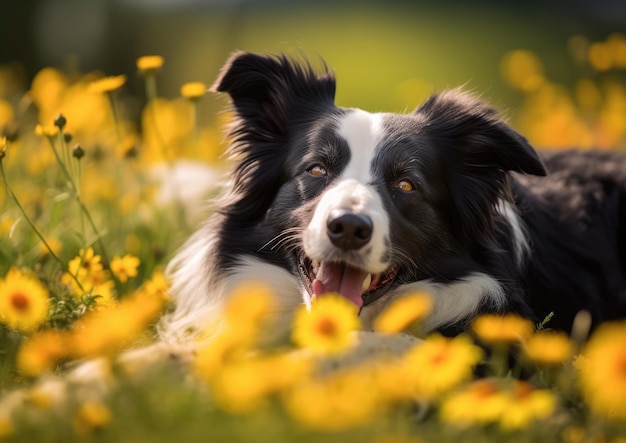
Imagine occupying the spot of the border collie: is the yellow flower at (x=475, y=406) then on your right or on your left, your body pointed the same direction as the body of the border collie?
on your left

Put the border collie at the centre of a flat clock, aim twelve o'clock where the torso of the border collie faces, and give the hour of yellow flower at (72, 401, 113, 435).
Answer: The yellow flower is roughly at 11 o'clock from the border collie.

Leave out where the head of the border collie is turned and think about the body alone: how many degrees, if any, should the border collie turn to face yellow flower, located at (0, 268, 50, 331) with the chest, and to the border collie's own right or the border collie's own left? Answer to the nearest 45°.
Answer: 0° — it already faces it

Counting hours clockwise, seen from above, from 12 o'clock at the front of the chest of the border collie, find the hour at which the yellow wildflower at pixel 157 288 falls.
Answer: The yellow wildflower is roughly at 1 o'clock from the border collie.

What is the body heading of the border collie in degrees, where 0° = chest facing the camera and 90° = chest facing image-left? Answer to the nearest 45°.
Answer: approximately 45°

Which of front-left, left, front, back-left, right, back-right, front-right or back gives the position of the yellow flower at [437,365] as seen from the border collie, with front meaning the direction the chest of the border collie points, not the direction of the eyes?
front-left

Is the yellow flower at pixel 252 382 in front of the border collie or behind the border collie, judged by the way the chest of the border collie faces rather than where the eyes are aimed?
in front

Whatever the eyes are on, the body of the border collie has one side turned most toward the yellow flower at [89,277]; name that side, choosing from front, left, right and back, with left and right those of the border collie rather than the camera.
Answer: front

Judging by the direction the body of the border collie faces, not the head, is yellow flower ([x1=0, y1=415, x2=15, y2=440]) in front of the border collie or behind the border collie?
in front

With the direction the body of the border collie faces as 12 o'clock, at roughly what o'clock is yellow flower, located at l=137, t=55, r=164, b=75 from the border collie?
The yellow flower is roughly at 2 o'clock from the border collie.
